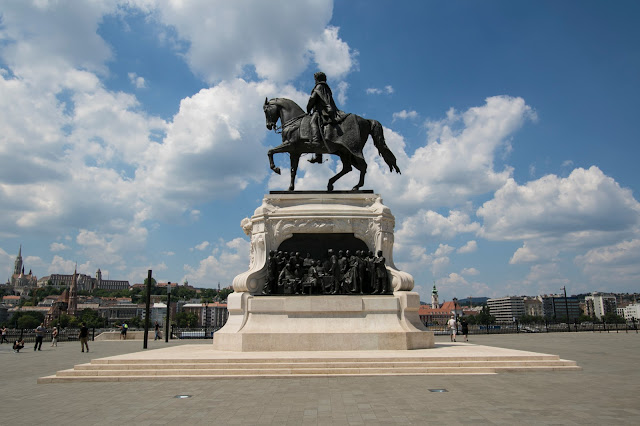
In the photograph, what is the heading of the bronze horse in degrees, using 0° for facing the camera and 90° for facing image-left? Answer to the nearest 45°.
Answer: approximately 90°
